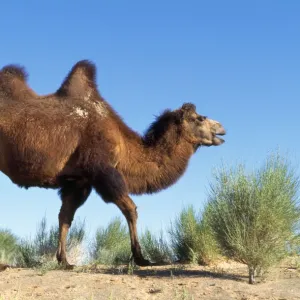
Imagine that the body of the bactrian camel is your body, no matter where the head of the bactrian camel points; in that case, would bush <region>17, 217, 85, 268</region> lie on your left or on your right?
on your left

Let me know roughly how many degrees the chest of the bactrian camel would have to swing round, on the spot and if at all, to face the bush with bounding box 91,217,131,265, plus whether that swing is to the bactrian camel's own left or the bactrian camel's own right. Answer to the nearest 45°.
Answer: approximately 90° to the bactrian camel's own left

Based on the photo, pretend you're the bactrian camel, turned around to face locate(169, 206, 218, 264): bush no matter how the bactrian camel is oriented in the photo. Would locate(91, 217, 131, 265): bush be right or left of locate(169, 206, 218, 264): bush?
left

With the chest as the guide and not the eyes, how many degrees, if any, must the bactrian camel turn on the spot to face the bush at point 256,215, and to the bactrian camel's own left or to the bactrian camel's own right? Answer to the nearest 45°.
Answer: approximately 45° to the bactrian camel's own right

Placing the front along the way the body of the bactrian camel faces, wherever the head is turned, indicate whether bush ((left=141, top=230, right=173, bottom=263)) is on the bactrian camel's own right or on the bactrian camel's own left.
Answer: on the bactrian camel's own left

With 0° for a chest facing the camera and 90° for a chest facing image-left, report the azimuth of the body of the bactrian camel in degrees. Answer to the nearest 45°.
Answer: approximately 270°
